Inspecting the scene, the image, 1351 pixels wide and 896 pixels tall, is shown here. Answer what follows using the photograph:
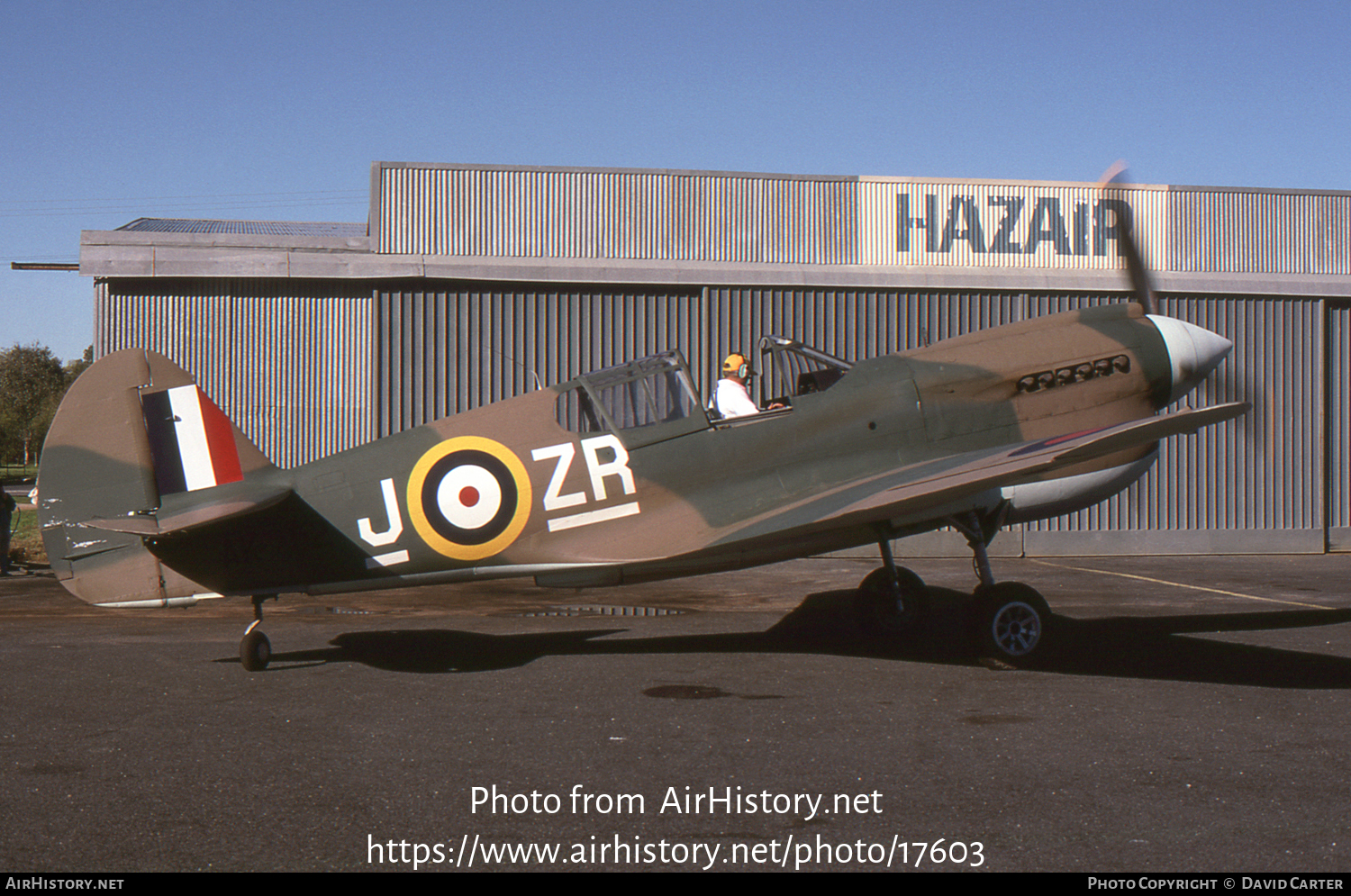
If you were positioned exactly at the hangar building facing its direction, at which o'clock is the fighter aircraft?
The fighter aircraft is roughly at 12 o'clock from the hangar building.

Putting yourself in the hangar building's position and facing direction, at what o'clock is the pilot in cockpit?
The pilot in cockpit is roughly at 12 o'clock from the hangar building.

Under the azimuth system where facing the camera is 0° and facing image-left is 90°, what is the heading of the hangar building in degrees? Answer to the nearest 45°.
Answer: approximately 0°
